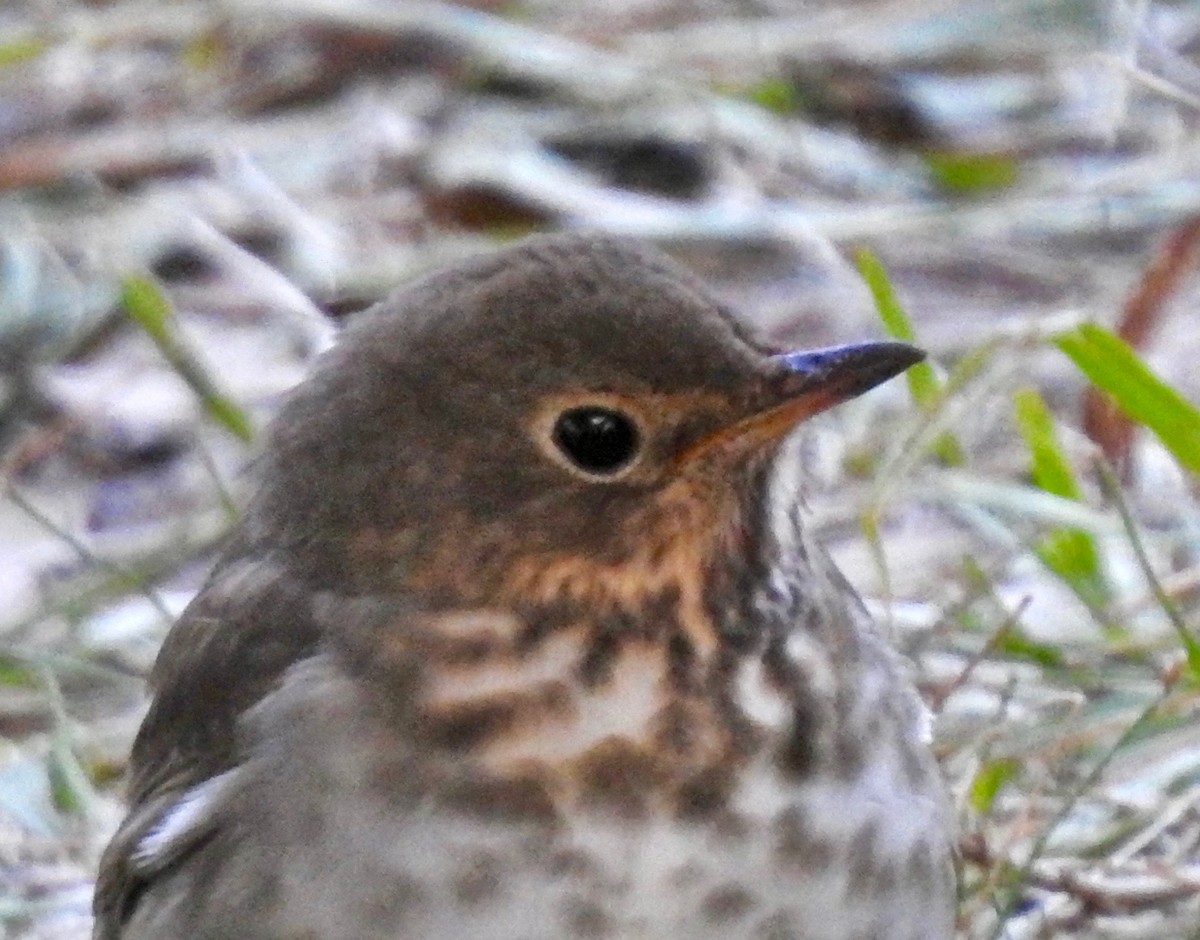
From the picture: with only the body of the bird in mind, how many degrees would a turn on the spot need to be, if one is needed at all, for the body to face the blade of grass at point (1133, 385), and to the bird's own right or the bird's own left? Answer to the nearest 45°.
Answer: approximately 90° to the bird's own left

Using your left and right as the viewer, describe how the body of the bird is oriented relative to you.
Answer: facing the viewer and to the right of the viewer

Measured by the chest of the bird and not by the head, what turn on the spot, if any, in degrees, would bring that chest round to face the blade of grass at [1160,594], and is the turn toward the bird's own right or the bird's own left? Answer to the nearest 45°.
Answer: approximately 90° to the bird's own left

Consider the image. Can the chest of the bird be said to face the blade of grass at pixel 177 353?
no
